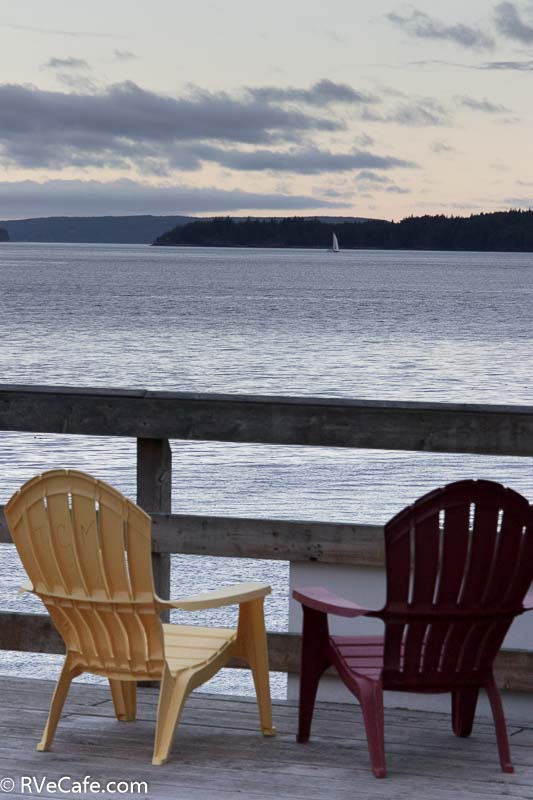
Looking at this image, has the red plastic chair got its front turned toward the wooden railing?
yes

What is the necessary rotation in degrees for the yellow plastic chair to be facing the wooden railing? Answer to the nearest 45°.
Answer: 0° — it already faces it

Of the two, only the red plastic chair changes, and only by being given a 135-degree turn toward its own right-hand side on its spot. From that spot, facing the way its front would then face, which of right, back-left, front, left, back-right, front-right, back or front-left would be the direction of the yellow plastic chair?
back

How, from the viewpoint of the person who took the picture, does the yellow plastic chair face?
facing away from the viewer and to the right of the viewer

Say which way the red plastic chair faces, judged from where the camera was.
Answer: facing away from the viewer and to the left of the viewer
